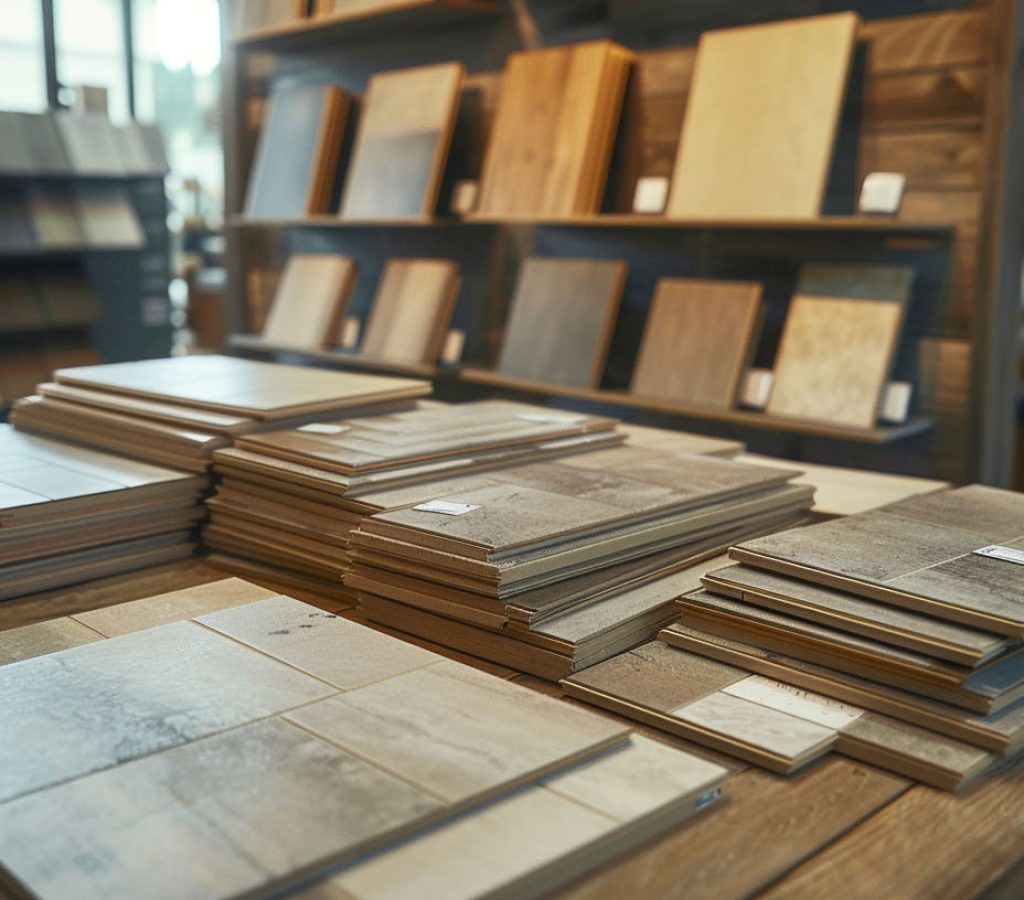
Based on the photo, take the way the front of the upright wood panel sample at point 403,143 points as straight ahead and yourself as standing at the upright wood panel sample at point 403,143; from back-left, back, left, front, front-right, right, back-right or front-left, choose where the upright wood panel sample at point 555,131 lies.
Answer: left

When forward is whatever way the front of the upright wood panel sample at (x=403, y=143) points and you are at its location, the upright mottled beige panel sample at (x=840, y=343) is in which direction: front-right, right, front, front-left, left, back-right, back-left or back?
left

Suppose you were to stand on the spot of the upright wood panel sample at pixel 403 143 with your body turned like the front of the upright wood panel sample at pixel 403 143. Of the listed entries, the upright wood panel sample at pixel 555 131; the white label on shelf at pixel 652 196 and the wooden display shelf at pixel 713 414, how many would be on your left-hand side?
3

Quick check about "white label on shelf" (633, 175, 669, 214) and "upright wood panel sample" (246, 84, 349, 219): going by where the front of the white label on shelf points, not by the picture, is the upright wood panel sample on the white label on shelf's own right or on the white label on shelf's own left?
on the white label on shelf's own right

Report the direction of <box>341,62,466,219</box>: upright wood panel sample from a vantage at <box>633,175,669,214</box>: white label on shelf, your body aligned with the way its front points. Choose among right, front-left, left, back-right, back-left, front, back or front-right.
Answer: back-right

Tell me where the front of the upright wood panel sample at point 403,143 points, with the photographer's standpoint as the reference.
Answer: facing the viewer and to the left of the viewer

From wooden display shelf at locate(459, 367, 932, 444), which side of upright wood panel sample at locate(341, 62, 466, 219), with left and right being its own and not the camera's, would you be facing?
left

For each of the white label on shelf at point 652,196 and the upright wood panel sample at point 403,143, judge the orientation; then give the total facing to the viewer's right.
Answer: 0

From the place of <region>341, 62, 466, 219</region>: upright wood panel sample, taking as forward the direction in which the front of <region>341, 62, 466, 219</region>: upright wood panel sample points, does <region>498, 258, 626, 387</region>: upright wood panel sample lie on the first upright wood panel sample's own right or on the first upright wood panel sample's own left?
on the first upright wood panel sample's own left

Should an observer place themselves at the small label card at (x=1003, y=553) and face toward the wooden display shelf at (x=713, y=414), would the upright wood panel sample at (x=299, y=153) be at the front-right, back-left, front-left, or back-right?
front-left

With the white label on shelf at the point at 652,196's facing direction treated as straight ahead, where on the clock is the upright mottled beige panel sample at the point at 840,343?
The upright mottled beige panel sample is roughly at 10 o'clock from the white label on shelf.

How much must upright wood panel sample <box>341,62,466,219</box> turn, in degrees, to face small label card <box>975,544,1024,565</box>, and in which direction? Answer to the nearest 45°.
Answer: approximately 45° to its left

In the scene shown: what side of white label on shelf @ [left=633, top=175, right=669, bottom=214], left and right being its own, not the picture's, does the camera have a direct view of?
front

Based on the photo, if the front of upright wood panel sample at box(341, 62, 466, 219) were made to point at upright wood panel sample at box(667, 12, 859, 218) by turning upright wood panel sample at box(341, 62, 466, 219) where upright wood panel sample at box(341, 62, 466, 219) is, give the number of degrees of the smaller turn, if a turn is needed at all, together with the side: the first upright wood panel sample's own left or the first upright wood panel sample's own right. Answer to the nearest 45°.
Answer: approximately 90° to the first upright wood panel sample's own left

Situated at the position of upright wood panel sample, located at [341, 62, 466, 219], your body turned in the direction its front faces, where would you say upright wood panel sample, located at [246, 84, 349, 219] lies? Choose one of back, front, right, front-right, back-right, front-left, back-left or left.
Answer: right

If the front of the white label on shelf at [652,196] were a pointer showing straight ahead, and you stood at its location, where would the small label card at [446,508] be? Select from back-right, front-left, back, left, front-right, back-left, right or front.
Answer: front

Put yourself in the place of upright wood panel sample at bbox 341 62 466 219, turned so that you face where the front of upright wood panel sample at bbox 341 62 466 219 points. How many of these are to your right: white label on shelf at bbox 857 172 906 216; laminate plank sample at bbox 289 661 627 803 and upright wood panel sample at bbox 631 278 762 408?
0
